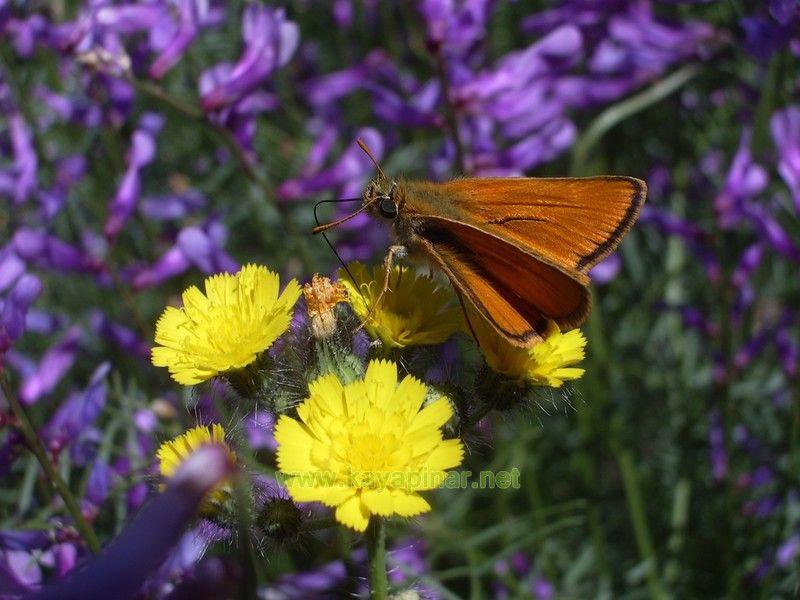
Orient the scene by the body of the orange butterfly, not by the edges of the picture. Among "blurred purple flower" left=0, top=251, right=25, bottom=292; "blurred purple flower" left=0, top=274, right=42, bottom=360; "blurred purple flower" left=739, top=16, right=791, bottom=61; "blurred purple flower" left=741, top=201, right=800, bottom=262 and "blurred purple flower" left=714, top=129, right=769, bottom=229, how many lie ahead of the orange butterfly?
2

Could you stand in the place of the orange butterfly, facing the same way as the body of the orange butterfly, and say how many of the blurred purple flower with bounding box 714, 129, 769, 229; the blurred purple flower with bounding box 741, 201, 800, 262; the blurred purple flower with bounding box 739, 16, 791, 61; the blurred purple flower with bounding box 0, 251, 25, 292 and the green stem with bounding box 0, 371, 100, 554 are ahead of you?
2

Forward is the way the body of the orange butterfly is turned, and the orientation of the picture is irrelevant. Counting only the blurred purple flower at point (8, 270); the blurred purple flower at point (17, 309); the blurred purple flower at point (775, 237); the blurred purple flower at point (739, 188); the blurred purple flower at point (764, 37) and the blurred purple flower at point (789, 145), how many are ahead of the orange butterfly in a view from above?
2

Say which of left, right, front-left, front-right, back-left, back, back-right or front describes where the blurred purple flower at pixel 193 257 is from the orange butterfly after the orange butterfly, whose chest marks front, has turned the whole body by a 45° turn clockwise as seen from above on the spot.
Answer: front

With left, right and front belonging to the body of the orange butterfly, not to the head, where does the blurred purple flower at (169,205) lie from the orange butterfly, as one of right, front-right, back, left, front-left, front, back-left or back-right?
front-right

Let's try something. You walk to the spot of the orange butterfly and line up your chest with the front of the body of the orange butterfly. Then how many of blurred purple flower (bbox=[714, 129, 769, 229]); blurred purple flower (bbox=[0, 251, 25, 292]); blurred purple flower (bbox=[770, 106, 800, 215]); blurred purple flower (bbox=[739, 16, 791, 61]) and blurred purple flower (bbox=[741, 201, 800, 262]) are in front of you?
1

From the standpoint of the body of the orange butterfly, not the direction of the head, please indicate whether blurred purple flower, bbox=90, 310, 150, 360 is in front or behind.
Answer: in front

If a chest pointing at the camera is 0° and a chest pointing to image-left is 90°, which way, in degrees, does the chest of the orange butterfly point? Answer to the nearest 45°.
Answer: approximately 90°

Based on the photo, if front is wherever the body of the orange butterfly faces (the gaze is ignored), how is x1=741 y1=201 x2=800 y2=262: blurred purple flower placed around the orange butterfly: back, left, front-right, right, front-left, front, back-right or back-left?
back-right

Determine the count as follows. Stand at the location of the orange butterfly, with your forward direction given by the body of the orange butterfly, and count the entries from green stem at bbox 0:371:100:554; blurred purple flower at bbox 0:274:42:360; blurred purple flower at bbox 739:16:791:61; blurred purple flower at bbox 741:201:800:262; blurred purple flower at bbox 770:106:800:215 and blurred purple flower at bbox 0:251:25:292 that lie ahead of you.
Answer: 3
